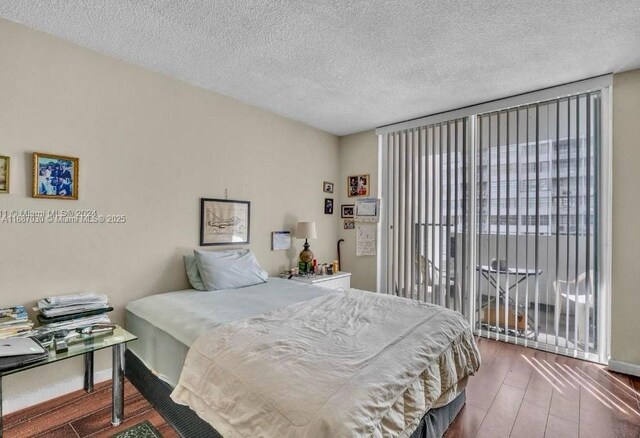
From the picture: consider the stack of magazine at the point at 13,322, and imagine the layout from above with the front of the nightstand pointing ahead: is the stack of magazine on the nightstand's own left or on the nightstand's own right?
on the nightstand's own right

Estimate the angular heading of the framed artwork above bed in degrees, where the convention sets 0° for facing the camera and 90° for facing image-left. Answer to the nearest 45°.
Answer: approximately 315°

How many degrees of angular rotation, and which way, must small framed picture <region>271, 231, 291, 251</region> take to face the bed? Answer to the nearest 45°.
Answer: approximately 45° to its right

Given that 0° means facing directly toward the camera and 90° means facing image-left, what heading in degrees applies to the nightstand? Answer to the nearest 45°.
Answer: approximately 315°

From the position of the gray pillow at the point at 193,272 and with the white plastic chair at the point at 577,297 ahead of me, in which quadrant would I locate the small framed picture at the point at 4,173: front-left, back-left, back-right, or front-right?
back-right

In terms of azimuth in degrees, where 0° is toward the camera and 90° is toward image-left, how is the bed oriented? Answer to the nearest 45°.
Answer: approximately 315°

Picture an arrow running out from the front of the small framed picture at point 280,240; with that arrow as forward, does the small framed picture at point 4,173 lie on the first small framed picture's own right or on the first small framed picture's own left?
on the first small framed picture's own right

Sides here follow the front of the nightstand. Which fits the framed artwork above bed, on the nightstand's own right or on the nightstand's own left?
on the nightstand's own right

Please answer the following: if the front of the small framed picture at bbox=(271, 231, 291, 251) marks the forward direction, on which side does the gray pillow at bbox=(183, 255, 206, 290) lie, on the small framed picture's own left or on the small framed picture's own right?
on the small framed picture's own right
